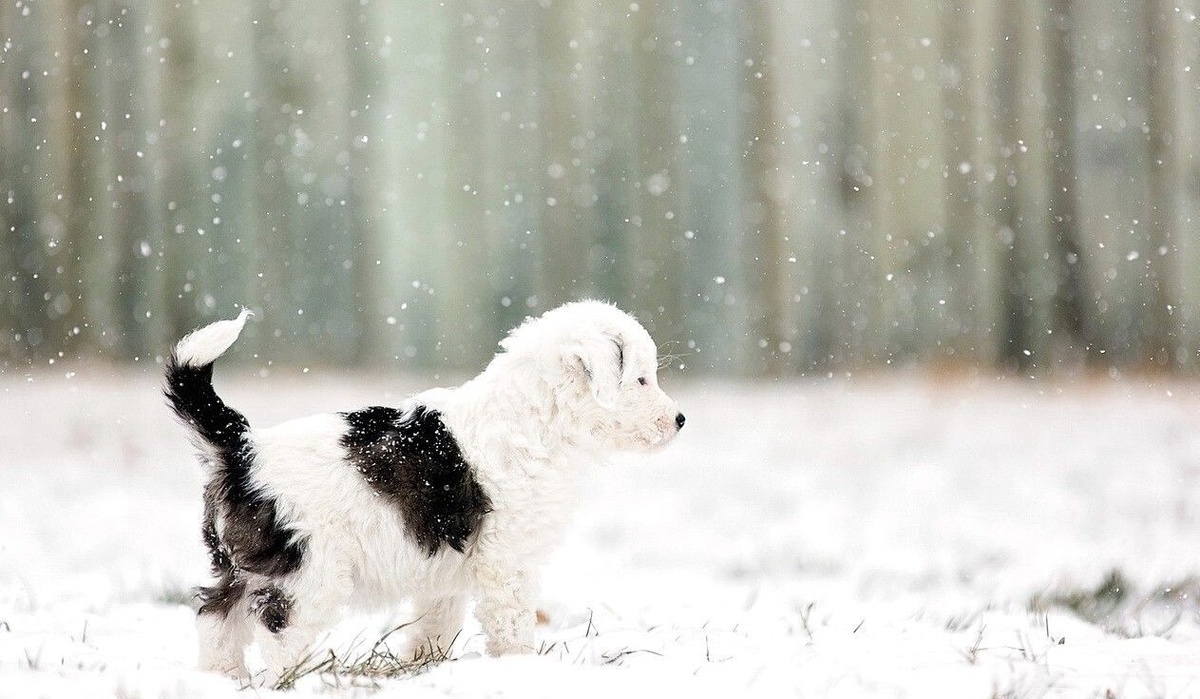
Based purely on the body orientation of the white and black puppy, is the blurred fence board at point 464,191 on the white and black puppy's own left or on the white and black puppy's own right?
on the white and black puppy's own left

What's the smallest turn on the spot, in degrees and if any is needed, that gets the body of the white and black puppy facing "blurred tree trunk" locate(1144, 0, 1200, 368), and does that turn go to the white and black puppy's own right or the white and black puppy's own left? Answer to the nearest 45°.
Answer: approximately 45° to the white and black puppy's own left

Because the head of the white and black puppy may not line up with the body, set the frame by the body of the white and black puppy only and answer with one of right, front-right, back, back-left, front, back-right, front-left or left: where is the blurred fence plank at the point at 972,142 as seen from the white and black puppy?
front-left

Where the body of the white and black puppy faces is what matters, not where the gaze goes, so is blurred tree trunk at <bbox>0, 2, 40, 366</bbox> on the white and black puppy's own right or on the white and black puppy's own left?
on the white and black puppy's own left

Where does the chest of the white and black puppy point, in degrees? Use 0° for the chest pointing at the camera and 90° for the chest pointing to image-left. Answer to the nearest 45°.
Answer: approximately 270°

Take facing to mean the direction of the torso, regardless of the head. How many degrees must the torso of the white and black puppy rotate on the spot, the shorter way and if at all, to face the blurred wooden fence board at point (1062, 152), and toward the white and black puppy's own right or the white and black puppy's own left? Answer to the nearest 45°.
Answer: approximately 45° to the white and black puppy's own left

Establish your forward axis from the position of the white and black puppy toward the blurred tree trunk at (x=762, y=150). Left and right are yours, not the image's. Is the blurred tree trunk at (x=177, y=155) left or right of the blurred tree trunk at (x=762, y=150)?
left

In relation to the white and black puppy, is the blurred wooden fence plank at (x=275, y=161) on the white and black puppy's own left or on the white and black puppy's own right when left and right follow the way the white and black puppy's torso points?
on the white and black puppy's own left

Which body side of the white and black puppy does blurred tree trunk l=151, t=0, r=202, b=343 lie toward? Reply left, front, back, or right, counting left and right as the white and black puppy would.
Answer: left

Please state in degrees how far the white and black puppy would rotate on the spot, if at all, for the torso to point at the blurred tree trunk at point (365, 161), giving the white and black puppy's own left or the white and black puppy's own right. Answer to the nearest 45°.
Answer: approximately 90° to the white and black puppy's own left

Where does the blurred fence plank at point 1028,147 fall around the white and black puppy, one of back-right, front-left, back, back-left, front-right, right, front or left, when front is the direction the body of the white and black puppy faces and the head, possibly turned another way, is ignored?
front-left

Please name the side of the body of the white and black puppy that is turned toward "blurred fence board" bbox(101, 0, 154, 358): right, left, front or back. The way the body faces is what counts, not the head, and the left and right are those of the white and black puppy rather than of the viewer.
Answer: left

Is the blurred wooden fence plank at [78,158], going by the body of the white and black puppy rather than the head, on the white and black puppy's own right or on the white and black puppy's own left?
on the white and black puppy's own left
